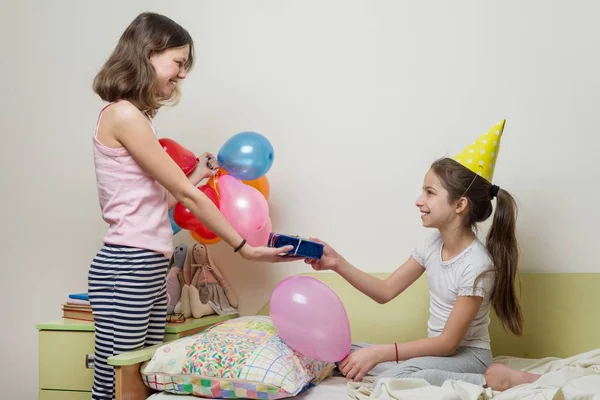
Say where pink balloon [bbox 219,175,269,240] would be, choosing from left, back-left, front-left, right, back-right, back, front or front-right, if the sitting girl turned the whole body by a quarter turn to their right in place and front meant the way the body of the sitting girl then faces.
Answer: left

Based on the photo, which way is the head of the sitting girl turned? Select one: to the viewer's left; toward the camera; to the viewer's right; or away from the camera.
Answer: to the viewer's left

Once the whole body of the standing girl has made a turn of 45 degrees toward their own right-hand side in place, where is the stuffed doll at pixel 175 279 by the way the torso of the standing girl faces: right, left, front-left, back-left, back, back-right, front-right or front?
back-left

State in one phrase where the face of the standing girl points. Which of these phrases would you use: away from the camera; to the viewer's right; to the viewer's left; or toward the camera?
to the viewer's right

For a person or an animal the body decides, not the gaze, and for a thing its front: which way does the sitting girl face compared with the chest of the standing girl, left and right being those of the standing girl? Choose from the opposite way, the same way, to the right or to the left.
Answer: the opposite way

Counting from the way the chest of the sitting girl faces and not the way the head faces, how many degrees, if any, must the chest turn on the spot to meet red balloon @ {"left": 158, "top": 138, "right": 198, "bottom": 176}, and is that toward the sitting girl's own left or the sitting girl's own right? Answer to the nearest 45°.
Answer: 0° — they already face it

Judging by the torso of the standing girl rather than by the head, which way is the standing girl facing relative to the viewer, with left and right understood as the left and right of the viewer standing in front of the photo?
facing to the right of the viewer

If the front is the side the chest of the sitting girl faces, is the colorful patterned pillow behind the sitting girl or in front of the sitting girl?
in front

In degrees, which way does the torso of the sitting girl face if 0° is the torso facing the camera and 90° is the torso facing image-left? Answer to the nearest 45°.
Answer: approximately 90°

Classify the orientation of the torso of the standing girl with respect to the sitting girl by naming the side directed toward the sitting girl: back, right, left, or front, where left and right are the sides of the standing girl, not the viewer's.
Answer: front

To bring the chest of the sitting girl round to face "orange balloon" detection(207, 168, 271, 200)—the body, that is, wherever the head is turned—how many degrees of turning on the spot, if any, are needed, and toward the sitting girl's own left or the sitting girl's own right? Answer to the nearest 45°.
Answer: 0° — they already face it

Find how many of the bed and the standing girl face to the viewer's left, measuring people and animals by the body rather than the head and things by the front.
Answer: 0

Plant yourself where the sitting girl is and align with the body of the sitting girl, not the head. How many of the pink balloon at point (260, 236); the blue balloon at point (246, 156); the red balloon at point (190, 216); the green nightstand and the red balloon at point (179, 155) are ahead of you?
5

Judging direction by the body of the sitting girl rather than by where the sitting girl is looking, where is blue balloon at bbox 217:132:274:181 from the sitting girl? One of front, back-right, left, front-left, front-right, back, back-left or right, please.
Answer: front

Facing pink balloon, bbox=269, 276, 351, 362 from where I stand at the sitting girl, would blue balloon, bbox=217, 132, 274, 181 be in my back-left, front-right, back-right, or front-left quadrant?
front-right

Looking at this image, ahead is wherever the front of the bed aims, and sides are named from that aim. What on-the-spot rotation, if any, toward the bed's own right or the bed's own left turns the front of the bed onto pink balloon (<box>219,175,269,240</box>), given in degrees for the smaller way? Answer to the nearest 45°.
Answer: approximately 180°
